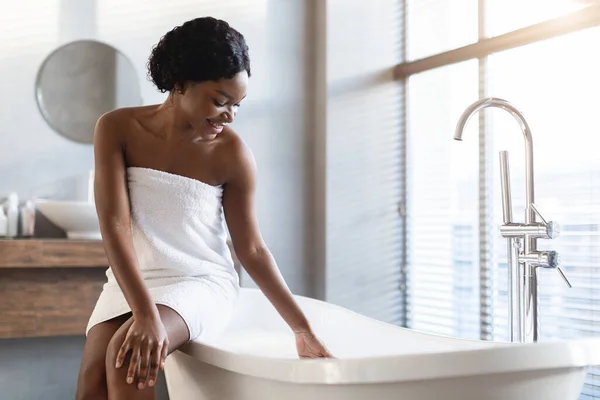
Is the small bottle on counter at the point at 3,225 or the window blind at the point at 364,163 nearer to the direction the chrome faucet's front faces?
the small bottle on counter

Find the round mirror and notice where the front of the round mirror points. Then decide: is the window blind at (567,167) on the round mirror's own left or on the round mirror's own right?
on the round mirror's own left

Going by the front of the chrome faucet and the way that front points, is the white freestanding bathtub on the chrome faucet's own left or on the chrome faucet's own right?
on the chrome faucet's own left

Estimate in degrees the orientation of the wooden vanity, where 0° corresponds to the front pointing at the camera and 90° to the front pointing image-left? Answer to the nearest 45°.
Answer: approximately 0°

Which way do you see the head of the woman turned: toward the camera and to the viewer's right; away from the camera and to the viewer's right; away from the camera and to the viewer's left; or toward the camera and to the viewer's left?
toward the camera and to the viewer's right

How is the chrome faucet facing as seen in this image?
to the viewer's left

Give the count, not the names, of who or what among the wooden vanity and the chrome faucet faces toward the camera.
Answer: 1
